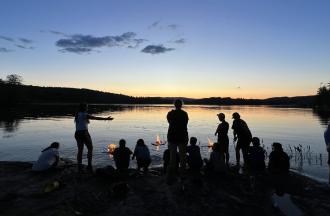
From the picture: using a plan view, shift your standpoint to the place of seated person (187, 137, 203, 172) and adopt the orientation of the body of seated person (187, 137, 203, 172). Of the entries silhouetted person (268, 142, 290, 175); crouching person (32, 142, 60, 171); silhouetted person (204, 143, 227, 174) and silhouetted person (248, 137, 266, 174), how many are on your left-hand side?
1

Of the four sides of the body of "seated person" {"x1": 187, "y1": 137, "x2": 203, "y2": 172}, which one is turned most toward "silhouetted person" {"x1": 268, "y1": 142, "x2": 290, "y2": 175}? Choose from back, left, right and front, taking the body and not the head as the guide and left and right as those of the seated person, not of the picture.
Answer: right

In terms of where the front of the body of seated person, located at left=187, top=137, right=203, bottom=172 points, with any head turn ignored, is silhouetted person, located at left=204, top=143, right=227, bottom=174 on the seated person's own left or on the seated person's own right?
on the seated person's own right

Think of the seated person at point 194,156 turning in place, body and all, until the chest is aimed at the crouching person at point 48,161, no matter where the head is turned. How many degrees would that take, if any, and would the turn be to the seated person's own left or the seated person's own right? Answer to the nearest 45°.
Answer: approximately 90° to the seated person's own left

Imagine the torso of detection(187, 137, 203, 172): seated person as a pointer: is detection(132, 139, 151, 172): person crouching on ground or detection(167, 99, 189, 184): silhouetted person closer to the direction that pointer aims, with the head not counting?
the person crouching on ground

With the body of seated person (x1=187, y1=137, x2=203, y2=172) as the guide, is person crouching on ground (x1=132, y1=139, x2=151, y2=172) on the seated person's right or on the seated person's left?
on the seated person's left

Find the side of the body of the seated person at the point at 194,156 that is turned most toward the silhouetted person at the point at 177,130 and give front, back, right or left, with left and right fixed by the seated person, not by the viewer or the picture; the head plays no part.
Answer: back

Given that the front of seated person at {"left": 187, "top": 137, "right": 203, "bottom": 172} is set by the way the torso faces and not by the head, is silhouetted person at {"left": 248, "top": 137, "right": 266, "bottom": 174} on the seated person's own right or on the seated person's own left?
on the seated person's own right

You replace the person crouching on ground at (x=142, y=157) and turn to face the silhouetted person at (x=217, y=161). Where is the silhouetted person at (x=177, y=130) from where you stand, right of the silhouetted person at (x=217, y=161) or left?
right

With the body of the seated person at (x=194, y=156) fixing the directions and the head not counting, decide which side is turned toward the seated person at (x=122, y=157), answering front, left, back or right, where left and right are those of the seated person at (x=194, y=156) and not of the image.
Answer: left

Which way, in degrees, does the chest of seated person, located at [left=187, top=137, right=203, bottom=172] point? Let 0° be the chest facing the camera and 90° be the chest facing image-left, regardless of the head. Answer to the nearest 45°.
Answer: approximately 180°
